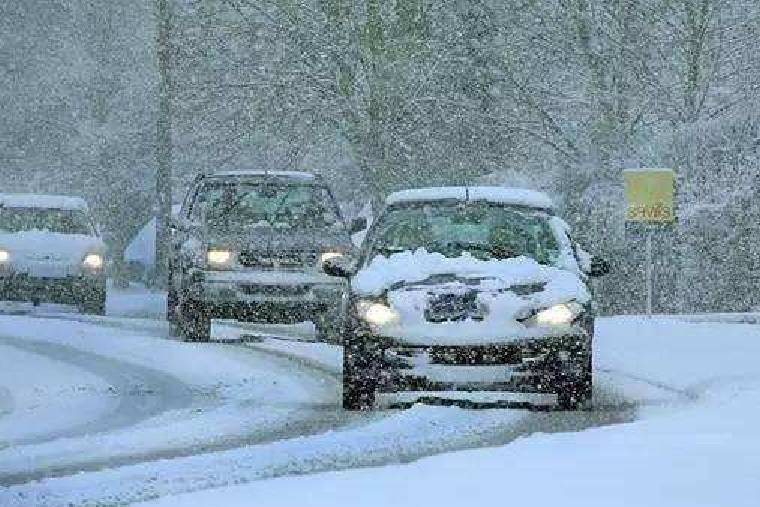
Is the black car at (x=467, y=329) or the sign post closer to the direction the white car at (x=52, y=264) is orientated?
the black car

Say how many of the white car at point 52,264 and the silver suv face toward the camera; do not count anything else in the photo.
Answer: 2

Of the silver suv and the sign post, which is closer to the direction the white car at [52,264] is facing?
the silver suv

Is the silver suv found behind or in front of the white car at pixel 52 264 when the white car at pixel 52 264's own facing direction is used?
in front

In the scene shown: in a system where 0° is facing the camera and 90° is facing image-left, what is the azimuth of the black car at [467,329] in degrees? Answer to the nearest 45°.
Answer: approximately 0°

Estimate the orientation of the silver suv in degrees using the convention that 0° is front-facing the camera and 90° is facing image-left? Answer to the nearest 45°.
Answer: approximately 0°
